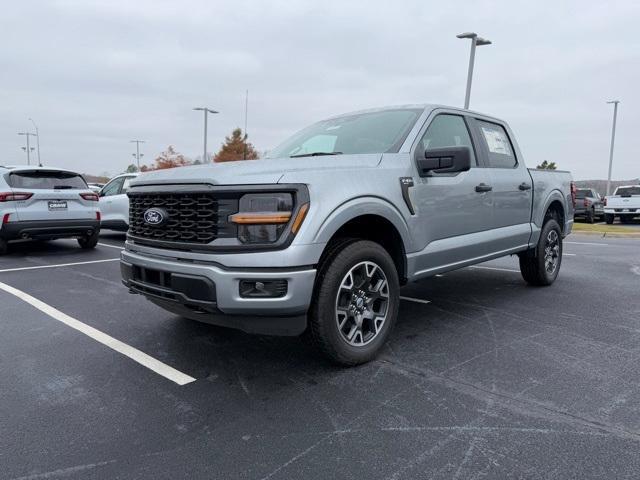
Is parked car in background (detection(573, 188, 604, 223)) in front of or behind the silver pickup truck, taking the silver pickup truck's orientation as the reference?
behind

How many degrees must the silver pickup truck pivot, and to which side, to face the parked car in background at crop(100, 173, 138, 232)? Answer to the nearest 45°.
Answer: approximately 90° to its right

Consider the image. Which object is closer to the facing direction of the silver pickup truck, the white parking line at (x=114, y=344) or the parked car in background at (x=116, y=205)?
the white parking line

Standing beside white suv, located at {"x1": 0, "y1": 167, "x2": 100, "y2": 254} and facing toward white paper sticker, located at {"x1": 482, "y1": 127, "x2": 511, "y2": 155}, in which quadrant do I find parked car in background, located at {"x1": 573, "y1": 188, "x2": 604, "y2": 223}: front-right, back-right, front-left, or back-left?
front-left

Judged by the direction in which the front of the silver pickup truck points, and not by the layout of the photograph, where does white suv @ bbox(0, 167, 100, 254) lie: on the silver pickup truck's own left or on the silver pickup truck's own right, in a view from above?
on the silver pickup truck's own right

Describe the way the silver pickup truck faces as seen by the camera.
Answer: facing the viewer and to the left of the viewer

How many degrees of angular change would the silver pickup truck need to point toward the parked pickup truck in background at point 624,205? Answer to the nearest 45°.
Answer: approximately 180°

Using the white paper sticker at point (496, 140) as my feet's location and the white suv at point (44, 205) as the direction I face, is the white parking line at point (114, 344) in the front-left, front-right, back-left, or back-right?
front-left

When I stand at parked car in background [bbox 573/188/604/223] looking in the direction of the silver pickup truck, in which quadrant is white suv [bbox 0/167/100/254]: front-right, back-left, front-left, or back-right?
front-right

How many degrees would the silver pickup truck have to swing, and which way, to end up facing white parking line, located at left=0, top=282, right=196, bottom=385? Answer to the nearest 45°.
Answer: approximately 45° to its right
